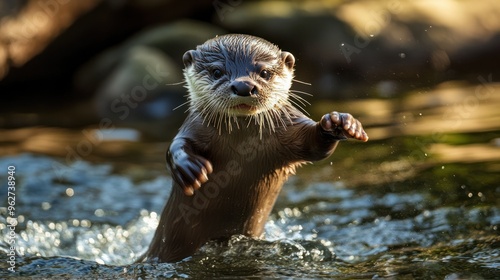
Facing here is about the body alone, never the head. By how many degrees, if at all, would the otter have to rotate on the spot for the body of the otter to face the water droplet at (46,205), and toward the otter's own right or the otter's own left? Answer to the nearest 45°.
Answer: approximately 135° to the otter's own right

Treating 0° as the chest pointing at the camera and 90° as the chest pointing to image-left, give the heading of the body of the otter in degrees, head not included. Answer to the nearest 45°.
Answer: approximately 0°
